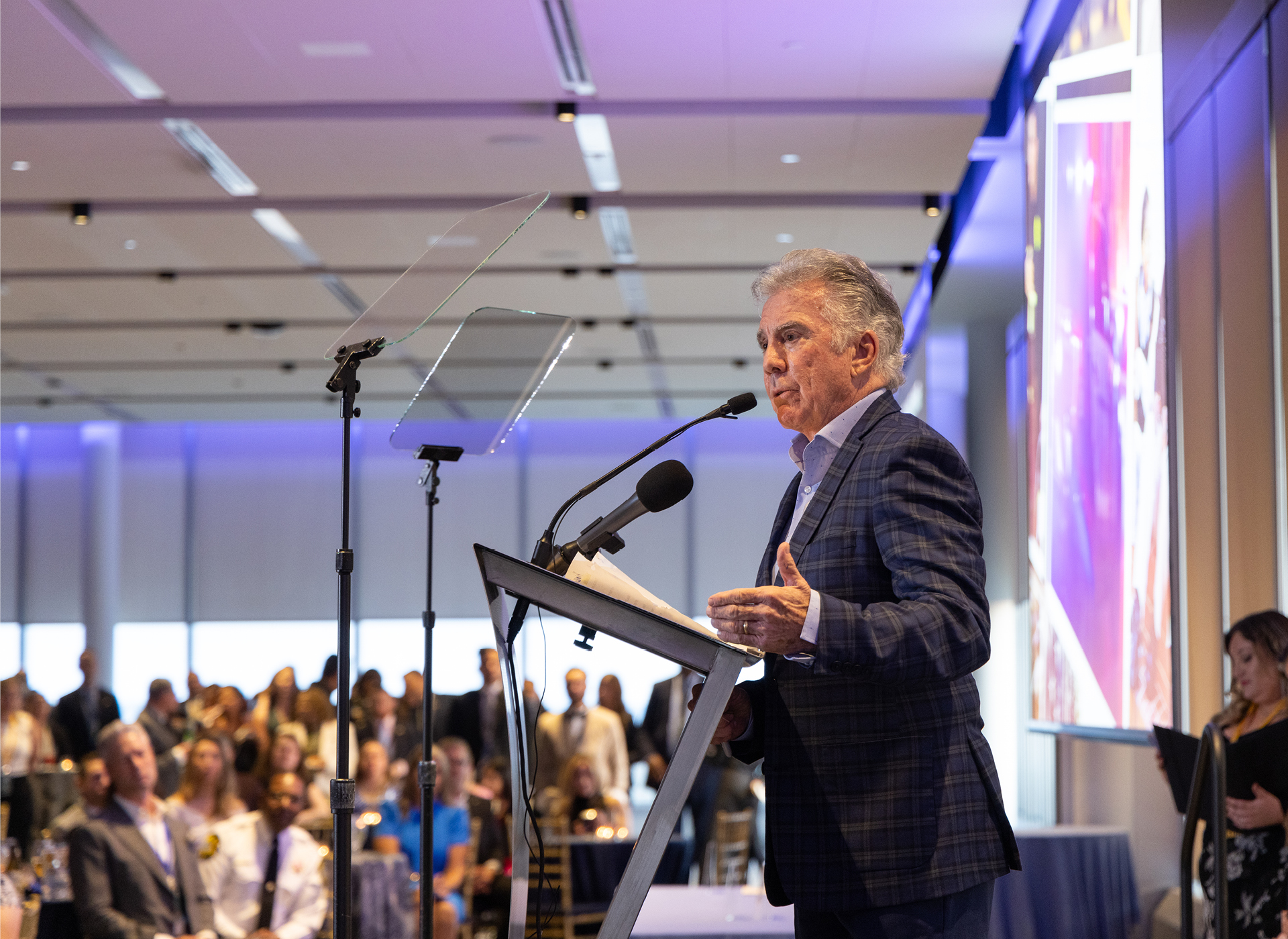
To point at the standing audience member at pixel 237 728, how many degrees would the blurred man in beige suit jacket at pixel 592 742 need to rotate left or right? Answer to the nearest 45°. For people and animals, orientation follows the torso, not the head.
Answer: approximately 90° to their right

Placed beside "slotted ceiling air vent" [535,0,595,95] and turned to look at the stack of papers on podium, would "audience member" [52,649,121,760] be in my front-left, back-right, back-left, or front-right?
back-right

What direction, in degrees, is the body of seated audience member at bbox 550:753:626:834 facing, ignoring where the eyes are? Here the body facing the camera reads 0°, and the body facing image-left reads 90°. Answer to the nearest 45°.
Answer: approximately 0°

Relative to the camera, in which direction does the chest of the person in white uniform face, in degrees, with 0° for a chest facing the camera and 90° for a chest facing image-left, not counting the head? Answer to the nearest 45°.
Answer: approximately 315°

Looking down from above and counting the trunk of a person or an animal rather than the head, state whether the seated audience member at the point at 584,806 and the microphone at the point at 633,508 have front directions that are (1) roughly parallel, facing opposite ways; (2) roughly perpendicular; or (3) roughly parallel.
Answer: roughly perpendicular

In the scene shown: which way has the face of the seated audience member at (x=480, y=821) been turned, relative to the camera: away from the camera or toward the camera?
toward the camera

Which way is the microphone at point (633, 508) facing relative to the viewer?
to the viewer's right

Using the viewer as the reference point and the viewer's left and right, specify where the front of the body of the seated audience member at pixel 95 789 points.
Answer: facing the viewer and to the right of the viewer
